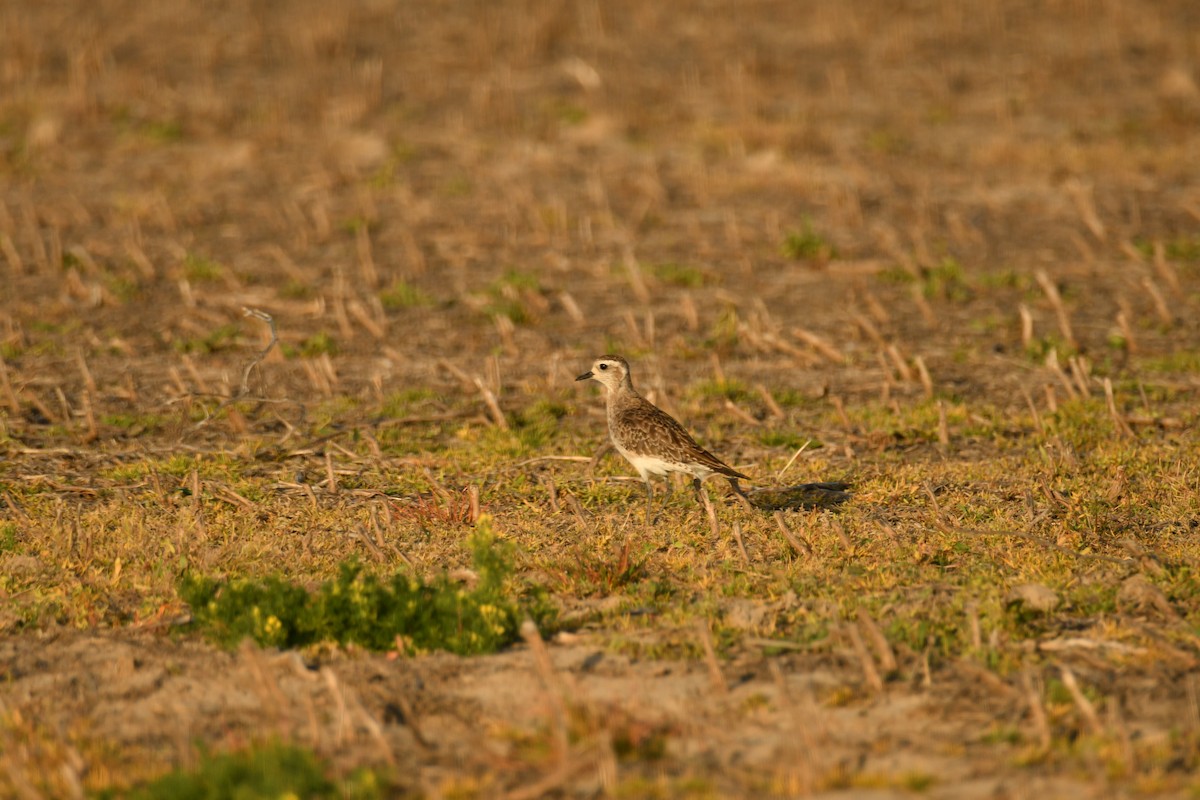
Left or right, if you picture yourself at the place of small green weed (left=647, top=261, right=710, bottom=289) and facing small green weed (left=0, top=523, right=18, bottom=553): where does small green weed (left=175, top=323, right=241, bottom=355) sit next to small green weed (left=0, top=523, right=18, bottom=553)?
right

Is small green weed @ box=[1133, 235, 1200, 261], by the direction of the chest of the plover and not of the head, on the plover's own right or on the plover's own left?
on the plover's own right

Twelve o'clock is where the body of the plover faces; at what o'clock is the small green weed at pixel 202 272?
The small green weed is roughly at 2 o'clock from the plover.

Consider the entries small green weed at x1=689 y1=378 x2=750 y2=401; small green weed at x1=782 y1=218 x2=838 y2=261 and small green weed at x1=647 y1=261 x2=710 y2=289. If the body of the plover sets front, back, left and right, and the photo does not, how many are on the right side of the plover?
3

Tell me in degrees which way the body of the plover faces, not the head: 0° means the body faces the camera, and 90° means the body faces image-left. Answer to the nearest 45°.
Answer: approximately 90°

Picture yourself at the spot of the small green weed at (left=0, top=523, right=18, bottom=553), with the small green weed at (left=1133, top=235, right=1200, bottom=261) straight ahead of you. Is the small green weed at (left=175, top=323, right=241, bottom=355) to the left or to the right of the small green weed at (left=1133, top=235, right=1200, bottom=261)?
left

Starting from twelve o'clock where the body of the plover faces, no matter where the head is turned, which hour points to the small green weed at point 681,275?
The small green weed is roughly at 3 o'clock from the plover.

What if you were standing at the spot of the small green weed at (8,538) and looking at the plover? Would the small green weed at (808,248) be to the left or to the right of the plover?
left

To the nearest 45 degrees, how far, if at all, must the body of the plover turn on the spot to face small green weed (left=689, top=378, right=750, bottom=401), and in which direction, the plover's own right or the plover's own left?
approximately 90° to the plover's own right

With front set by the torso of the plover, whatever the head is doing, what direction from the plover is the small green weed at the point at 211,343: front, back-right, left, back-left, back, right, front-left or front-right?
front-right

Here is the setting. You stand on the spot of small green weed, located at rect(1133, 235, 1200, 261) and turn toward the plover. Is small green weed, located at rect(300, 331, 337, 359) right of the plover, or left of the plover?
right

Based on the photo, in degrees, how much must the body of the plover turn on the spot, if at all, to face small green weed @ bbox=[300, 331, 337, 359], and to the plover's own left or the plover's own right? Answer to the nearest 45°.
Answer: approximately 45° to the plover's own right
